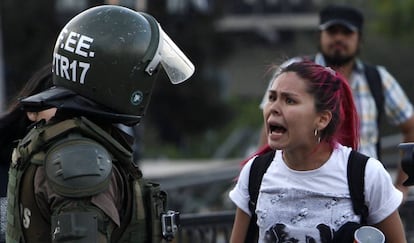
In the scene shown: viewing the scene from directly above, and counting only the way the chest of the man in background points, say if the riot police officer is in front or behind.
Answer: in front

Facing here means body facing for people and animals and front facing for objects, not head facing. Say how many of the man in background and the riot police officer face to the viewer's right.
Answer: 1

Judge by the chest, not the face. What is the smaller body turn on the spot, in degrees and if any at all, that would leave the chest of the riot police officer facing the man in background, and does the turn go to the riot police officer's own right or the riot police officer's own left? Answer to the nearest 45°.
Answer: approximately 45° to the riot police officer's own left

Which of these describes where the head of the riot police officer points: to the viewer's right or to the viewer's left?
to the viewer's right

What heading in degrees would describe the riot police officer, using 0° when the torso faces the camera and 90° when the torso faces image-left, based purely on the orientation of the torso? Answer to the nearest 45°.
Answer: approximately 270°
